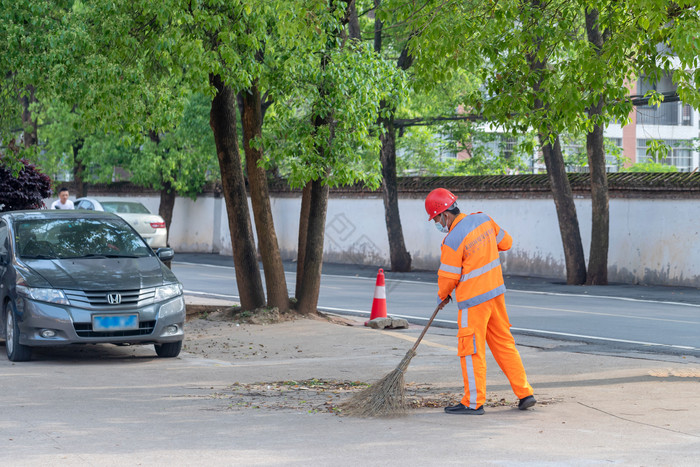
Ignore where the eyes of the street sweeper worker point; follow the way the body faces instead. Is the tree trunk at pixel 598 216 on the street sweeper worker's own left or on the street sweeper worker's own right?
on the street sweeper worker's own right

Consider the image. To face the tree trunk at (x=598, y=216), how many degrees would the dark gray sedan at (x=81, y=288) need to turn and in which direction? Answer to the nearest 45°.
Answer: approximately 90° to its left

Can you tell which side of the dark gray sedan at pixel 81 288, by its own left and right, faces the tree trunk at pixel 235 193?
left

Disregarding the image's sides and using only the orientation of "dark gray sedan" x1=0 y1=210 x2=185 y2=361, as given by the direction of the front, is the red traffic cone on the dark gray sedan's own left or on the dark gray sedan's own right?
on the dark gray sedan's own left

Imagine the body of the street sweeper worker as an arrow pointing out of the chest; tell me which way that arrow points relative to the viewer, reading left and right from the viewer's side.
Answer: facing away from the viewer and to the left of the viewer

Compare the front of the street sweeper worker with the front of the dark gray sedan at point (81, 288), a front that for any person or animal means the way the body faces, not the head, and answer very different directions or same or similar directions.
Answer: very different directions

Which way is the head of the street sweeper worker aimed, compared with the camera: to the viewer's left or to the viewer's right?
to the viewer's left

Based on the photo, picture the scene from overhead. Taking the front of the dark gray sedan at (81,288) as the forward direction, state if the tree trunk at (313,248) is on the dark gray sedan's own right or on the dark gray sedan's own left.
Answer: on the dark gray sedan's own left

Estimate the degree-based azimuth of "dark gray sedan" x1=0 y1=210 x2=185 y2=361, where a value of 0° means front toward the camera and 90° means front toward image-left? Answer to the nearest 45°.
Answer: approximately 315°

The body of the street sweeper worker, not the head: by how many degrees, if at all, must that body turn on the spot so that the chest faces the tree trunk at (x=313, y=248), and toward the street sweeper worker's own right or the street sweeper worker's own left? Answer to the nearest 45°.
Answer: approximately 45° to the street sweeper worker's own right

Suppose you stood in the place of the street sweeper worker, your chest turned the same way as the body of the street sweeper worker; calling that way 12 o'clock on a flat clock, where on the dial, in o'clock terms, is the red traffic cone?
The red traffic cone is roughly at 1 o'clock from the street sweeper worker.

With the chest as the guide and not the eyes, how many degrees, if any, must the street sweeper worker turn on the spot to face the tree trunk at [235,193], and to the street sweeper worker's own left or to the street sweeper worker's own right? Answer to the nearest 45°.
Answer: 0° — they already face it

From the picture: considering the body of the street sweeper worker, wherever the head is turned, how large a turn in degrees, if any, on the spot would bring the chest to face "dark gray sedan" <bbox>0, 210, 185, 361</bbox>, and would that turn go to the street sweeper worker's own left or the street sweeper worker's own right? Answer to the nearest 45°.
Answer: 0° — they already face it
